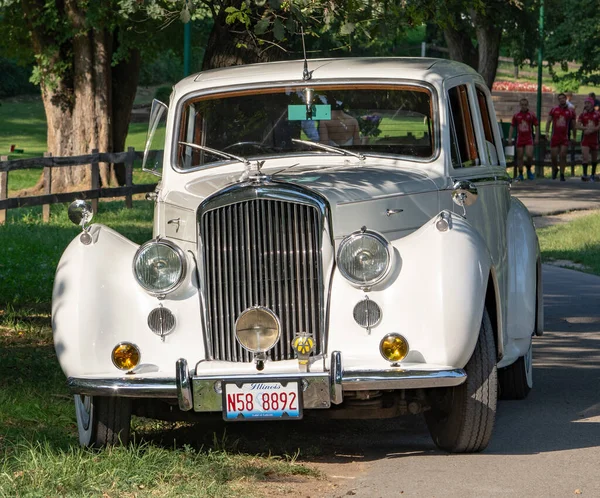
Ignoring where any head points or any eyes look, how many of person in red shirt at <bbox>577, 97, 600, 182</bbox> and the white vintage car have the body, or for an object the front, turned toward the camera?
2

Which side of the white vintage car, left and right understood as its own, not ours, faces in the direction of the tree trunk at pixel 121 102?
back

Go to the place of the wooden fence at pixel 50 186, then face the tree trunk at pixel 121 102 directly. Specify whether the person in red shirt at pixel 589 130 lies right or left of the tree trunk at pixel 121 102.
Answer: right

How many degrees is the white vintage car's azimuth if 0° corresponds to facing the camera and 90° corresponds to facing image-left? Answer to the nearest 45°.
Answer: approximately 0°

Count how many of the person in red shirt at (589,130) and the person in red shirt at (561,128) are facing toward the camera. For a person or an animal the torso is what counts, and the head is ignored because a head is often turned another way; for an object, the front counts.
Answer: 2

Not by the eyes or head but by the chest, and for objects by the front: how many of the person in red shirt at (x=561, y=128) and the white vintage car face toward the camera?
2

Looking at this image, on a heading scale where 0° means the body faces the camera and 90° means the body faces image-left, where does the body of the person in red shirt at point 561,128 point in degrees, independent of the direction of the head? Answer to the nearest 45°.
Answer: approximately 0°

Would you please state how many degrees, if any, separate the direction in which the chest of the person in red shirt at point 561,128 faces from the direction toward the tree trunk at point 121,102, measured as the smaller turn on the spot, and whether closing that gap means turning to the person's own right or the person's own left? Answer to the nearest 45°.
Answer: approximately 45° to the person's own right

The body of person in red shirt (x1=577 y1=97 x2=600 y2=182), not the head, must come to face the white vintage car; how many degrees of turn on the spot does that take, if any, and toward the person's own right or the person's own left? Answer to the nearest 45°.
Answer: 0° — they already face it

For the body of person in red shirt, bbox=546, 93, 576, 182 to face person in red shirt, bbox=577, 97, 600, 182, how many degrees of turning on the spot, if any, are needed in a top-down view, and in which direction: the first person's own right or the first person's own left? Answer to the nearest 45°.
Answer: approximately 45° to the first person's own left
